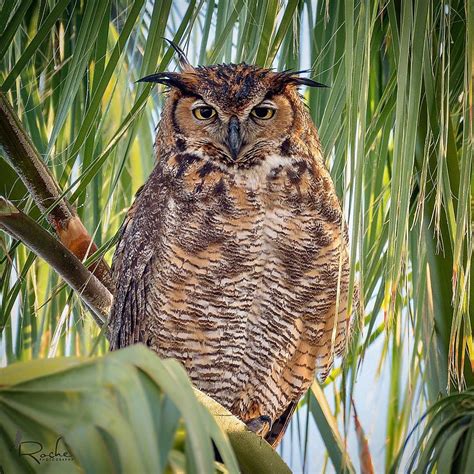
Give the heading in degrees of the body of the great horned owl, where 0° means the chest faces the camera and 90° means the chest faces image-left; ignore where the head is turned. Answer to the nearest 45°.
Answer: approximately 0°

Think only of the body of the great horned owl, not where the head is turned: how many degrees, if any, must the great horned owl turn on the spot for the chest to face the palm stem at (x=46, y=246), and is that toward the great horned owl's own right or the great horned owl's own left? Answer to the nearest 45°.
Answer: approximately 45° to the great horned owl's own right
